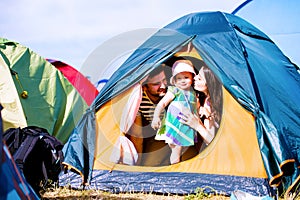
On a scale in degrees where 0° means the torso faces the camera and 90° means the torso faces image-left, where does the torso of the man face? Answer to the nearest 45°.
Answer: approximately 315°

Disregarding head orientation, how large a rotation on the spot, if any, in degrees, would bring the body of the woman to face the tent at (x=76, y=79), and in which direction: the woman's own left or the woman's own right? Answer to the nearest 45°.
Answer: approximately 45° to the woman's own right

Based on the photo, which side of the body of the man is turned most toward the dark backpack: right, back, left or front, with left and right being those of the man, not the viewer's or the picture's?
right

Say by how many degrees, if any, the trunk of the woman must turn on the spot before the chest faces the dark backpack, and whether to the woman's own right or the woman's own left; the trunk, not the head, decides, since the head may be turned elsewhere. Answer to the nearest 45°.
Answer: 0° — they already face it

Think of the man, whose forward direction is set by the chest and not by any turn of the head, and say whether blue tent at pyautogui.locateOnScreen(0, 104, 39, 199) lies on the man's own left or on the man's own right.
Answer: on the man's own right
